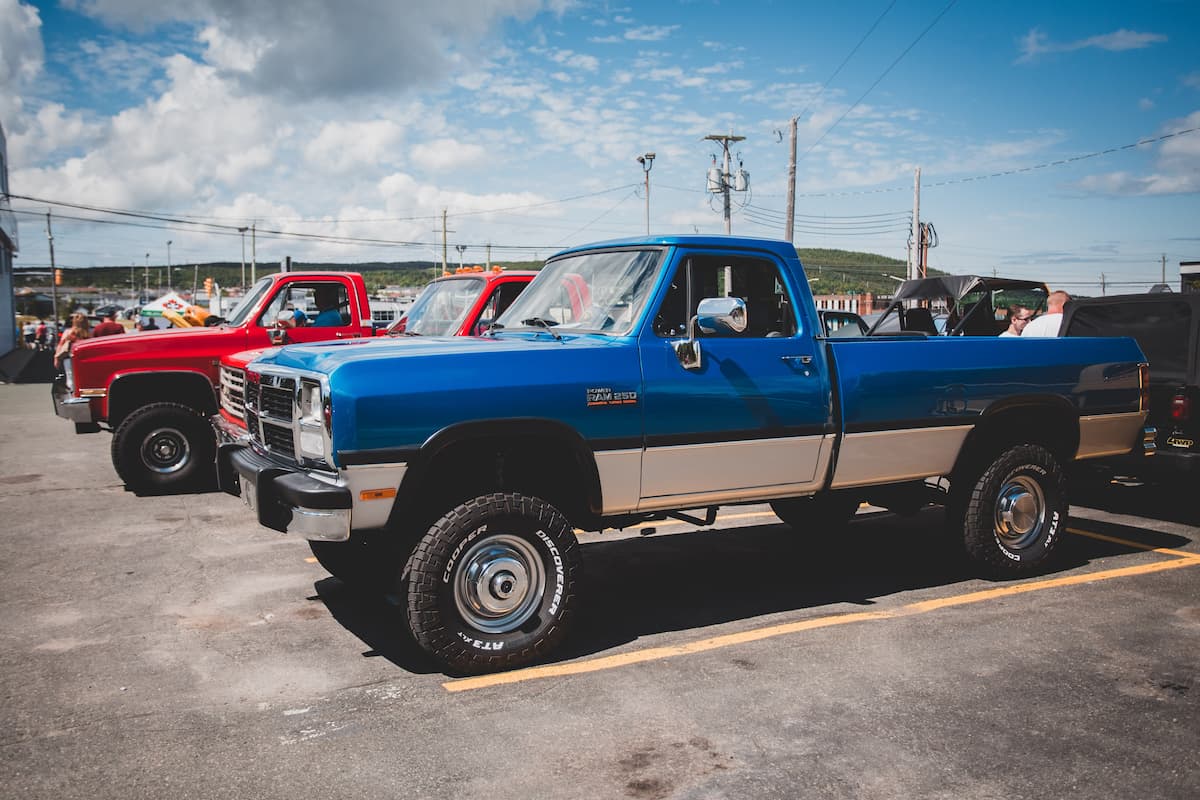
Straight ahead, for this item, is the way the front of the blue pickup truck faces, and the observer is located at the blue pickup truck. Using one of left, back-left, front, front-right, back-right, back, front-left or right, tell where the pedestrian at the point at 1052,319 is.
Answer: back

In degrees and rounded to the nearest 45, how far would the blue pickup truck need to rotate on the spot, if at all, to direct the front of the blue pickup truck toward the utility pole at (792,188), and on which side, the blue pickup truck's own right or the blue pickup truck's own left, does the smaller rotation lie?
approximately 135° to the blue pickup truck's own right

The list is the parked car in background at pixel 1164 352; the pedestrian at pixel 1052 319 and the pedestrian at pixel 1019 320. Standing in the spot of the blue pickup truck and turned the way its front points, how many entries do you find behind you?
3

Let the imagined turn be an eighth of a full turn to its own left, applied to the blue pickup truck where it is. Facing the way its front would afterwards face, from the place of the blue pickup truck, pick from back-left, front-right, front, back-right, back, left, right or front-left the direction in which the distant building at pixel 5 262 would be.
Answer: back-right

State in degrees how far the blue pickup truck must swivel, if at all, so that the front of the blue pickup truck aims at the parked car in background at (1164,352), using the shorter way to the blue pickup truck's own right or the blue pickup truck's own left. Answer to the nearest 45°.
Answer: approximately 180°

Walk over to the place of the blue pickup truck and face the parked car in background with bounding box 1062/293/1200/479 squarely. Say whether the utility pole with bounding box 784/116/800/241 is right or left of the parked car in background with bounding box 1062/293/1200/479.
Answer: left

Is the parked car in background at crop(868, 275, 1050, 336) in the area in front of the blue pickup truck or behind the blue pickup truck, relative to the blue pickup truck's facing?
behind

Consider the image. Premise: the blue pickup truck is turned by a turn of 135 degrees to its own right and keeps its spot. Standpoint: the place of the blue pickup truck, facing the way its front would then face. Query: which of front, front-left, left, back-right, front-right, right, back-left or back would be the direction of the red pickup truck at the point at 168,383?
front-left
